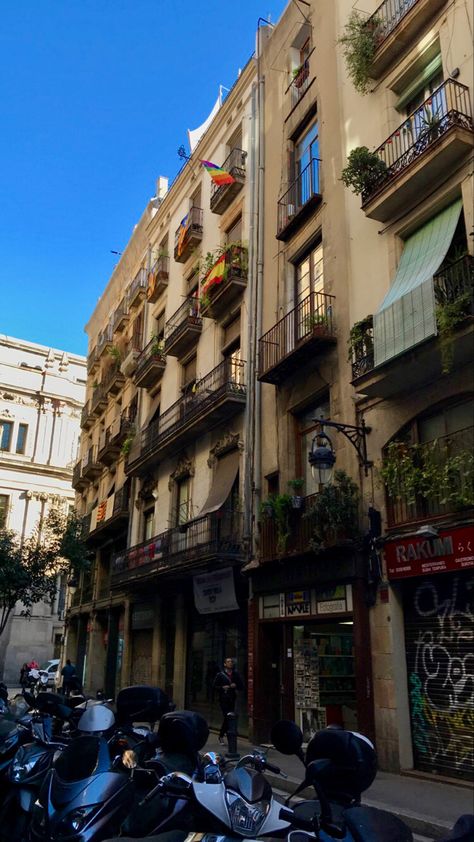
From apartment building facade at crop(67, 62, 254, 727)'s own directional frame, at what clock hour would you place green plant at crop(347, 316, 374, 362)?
The green plant is roughly at 10 o'clock from the apartment building facade.

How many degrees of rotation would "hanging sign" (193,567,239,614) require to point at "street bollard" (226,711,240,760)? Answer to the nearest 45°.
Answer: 0° — it already faces it

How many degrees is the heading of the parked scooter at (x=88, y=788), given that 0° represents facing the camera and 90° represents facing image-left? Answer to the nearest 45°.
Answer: approximately 45°

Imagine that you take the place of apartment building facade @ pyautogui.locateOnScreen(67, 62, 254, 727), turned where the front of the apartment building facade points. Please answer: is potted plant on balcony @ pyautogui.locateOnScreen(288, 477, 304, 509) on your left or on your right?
on your left

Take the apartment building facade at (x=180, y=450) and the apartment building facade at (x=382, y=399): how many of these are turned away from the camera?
0

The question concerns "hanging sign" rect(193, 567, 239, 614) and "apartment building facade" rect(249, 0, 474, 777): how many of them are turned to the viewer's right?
0

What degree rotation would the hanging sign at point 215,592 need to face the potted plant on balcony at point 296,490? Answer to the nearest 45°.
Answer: approximately 45° to its left
